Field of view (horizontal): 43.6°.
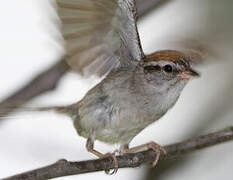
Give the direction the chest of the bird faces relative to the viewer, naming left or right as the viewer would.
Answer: facing to the right of the viewer
